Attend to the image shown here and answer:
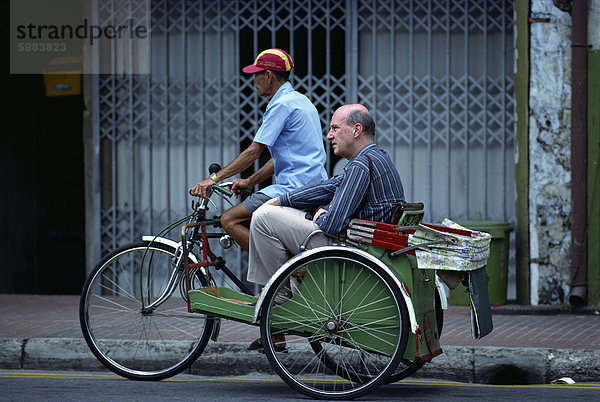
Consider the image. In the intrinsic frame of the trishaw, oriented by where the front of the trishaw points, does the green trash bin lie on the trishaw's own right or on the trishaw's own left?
on the trishaw's own right

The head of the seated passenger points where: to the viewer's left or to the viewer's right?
to the viewer's left

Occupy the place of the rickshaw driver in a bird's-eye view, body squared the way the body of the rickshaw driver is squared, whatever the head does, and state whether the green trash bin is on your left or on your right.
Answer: on your right

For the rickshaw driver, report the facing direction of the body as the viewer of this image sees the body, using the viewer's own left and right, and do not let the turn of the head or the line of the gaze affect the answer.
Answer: facing to the left of the viewer

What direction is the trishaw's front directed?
to the viewer's left

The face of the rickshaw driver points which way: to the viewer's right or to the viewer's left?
to the viewer's left

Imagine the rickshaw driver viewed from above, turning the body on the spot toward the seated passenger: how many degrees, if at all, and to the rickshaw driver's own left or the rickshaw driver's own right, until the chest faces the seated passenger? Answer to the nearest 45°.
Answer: approximately 135° to the rickshaw driver's own left

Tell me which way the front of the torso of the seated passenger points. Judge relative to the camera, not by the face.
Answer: to the viewer's left

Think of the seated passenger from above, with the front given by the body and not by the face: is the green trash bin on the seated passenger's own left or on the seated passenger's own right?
on the seated passenger's own right
